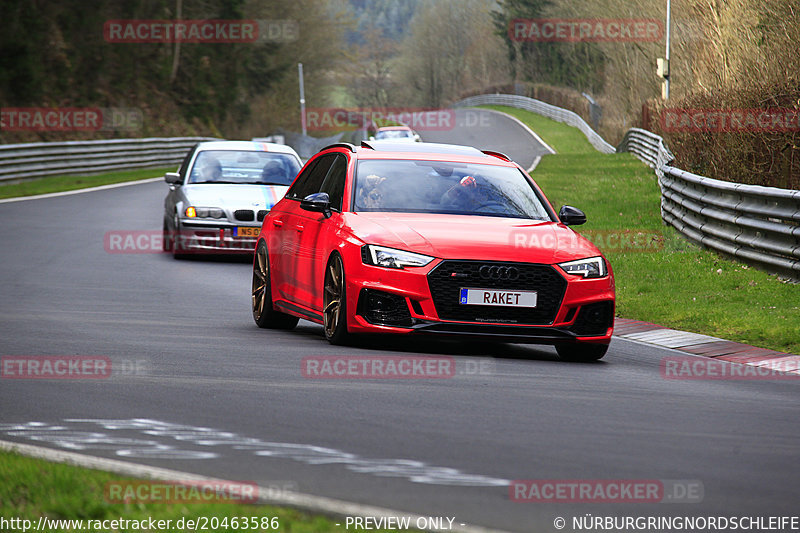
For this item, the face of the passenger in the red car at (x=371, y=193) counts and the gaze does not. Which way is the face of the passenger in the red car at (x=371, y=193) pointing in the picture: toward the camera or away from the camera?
toward the camera

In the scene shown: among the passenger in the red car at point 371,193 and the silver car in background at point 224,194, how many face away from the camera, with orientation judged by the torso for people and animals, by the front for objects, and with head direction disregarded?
0

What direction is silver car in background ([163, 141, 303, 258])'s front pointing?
toward the camera

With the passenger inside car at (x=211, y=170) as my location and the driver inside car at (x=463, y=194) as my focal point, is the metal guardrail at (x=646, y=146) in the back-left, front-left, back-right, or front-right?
back-left

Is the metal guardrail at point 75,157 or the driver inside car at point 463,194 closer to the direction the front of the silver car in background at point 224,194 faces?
the driver inside car

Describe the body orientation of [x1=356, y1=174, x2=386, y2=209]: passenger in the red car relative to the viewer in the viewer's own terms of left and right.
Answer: facing the viewer and to the right of the viewer

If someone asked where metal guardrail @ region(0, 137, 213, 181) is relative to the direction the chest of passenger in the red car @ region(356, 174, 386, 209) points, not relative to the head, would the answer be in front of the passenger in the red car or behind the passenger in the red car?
behind

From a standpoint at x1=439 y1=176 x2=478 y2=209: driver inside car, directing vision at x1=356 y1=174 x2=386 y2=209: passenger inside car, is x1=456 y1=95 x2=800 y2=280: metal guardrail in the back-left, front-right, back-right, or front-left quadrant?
back-right

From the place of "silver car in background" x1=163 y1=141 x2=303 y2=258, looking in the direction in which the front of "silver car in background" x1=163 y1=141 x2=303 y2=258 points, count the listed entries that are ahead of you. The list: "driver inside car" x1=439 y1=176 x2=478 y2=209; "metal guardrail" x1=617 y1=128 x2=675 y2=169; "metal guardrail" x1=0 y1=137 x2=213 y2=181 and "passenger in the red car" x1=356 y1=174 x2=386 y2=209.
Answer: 2

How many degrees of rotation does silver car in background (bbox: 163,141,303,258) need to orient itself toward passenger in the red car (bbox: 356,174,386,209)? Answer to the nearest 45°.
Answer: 0° — it already faces them

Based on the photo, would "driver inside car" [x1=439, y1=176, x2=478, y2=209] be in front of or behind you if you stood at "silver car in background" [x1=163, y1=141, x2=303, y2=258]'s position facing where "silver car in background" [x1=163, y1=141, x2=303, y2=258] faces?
in front

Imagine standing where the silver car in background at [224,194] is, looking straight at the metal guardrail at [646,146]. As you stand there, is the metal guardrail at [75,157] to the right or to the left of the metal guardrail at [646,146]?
left
